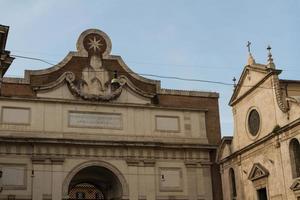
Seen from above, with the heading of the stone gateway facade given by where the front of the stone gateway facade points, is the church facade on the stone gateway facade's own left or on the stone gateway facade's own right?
on the stone gateway facade's own left

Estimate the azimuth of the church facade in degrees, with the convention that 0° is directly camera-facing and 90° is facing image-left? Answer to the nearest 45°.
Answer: approximately 45°

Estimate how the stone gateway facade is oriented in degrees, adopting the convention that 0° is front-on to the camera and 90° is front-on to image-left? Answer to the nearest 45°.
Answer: approximately 0°

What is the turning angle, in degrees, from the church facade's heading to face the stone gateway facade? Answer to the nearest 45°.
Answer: approximately 45° to its right
